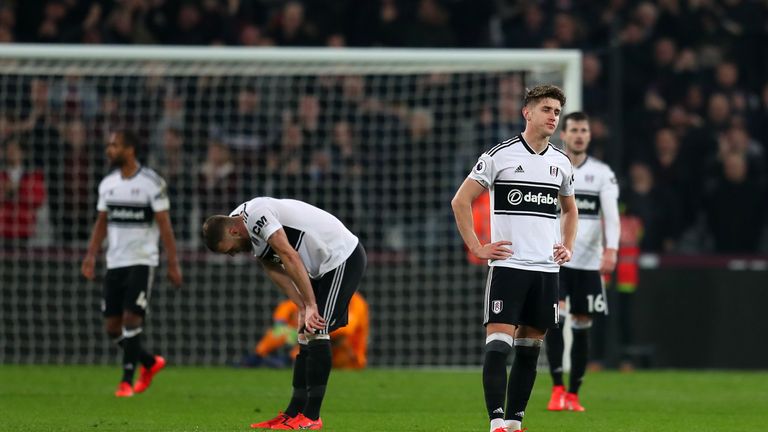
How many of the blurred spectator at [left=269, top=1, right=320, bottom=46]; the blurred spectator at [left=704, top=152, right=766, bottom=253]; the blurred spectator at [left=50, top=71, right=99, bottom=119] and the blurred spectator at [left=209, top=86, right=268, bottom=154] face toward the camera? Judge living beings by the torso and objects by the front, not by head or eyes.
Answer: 4

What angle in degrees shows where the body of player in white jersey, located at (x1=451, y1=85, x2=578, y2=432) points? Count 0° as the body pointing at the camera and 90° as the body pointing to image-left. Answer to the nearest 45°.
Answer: approximately 315°

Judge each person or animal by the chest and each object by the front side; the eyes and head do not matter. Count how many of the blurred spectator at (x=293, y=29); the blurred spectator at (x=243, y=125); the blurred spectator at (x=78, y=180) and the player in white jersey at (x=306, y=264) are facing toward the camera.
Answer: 3

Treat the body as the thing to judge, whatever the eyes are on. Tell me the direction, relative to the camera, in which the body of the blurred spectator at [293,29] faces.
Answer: toward the camera

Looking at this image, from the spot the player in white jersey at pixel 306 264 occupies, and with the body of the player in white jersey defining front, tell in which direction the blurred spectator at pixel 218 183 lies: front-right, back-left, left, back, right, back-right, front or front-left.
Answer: right

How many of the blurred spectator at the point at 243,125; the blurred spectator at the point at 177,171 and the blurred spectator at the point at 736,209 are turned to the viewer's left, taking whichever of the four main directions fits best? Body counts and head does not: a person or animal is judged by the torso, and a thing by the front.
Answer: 0

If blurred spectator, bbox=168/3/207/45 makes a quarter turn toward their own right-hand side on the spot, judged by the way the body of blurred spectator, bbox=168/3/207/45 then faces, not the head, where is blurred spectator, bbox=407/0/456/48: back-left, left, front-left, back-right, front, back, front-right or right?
back

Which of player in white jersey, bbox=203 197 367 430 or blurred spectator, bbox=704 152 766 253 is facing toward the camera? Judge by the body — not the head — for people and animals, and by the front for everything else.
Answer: the blurred spectator

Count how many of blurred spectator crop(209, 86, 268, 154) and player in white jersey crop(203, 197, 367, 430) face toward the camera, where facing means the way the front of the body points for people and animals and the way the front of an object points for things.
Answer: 1

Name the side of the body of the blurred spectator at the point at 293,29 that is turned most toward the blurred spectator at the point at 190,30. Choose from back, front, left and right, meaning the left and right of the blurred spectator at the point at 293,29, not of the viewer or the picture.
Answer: right

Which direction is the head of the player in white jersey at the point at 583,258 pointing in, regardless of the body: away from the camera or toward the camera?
toward the camera

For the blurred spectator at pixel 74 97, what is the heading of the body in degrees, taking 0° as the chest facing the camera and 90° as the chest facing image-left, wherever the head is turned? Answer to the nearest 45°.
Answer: approximately 0°

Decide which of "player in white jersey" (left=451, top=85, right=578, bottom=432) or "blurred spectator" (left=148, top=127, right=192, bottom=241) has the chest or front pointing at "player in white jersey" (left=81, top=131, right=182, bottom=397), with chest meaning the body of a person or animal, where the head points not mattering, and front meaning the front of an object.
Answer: the blurred spectator

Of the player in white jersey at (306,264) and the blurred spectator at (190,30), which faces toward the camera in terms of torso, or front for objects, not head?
the blurred spectator

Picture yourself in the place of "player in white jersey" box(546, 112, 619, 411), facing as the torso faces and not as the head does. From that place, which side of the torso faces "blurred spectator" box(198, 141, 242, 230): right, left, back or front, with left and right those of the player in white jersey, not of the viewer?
back

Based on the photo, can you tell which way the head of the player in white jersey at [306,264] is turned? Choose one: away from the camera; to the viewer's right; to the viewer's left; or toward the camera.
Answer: to the viewer's left

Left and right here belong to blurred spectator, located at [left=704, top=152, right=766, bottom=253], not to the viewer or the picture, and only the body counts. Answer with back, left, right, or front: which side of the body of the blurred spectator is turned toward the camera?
front

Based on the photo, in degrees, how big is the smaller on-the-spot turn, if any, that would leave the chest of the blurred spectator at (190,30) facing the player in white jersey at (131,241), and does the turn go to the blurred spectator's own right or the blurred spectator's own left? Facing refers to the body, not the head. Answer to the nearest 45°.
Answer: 0° — they already face them

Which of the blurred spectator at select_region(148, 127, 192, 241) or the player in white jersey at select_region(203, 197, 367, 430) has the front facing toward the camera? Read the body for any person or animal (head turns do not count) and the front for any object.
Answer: the blurred spectator

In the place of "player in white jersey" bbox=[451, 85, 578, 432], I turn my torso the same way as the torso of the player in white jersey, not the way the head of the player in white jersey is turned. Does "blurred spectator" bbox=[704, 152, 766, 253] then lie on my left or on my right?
on my left
